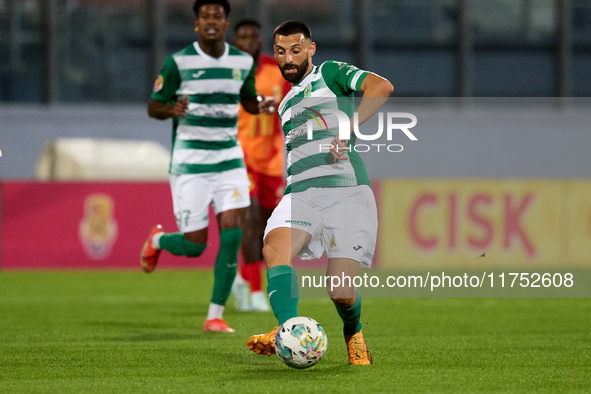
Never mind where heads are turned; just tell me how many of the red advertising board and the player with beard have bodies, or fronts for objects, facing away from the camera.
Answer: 0

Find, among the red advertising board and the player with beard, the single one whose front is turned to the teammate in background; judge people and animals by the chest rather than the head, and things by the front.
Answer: the red advertising board

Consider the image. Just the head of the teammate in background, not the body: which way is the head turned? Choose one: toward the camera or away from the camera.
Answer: toward the camera

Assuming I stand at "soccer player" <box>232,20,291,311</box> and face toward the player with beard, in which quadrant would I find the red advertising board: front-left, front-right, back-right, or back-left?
back-right

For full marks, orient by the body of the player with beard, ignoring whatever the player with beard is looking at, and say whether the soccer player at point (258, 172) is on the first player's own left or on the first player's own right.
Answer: on the first player's own right

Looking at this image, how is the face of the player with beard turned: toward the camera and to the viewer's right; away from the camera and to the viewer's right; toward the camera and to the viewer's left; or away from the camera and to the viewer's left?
toward the camera and to the viewer's left

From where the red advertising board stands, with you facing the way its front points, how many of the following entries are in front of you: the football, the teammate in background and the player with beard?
3

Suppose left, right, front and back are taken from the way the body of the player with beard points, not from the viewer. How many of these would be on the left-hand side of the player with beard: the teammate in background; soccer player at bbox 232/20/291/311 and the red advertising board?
0

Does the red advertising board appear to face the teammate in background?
yes

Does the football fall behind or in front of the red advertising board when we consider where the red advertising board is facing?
in front

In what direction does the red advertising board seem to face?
toward the camera

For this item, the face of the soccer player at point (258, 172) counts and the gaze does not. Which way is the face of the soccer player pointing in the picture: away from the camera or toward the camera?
toward the camera

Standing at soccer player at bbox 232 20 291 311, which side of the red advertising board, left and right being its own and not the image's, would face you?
front

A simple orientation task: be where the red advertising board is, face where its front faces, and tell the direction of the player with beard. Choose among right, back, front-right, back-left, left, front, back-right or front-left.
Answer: front

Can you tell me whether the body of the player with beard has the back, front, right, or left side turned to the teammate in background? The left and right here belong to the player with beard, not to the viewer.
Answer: right

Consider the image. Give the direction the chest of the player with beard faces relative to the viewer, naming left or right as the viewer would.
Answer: facing the viewer and to the left of the viewer
